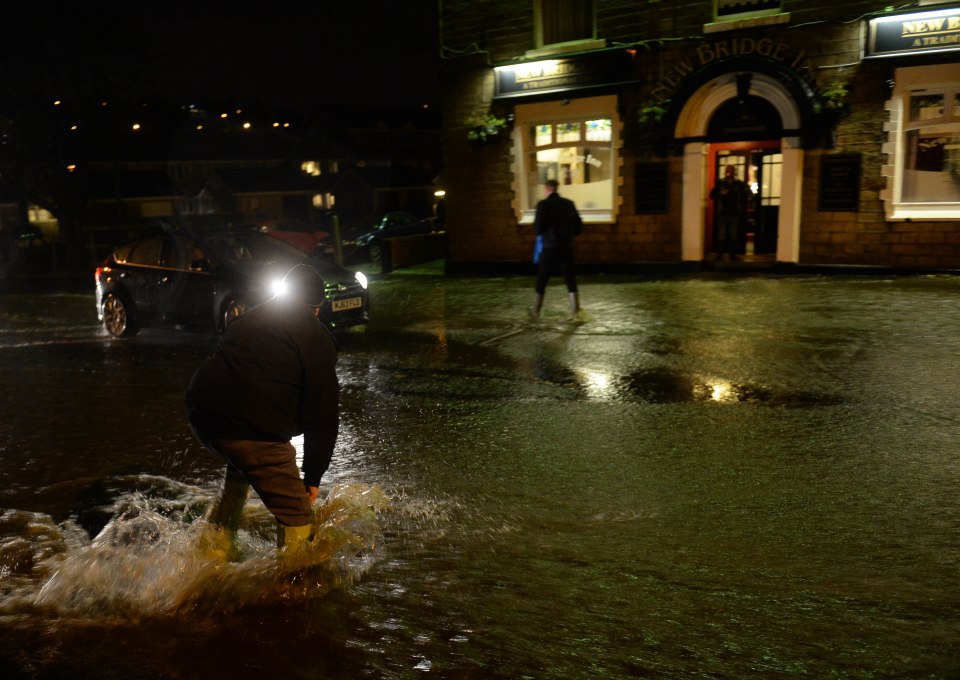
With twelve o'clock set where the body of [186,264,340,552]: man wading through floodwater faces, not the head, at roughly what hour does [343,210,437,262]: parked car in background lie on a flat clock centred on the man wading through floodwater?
The parked car in background is roughly at 11 o'clock from the man wading through floodwater.

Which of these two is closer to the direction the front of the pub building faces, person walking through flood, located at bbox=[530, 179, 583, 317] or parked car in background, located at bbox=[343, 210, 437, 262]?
the person walking through flood

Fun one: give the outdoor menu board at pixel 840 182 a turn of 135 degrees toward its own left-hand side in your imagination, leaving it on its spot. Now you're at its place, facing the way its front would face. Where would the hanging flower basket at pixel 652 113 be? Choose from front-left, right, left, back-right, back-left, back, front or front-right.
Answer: back-left

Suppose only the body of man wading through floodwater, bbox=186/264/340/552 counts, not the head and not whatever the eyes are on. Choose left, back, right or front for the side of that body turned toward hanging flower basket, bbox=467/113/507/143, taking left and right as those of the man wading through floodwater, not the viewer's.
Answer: front

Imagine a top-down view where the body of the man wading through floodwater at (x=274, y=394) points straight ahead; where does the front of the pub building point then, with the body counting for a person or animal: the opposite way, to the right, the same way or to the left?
the opposite way

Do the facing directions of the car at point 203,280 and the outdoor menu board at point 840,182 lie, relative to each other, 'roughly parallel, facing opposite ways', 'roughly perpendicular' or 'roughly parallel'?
roughly perpendicular

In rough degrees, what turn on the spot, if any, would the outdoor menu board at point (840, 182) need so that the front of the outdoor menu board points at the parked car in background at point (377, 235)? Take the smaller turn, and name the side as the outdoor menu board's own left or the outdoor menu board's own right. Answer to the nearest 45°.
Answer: approximately 135° to the outdoor menu board's own right

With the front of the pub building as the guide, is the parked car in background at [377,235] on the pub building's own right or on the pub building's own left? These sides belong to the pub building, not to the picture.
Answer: on the pub building's own right

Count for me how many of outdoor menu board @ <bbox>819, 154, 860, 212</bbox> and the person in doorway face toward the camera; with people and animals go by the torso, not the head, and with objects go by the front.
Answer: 2

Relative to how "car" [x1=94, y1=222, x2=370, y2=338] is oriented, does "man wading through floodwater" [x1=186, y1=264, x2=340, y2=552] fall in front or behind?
in front

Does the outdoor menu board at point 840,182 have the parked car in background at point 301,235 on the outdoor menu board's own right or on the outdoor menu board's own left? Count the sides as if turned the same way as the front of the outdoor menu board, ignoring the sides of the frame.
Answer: on the outdoor menu board's own right

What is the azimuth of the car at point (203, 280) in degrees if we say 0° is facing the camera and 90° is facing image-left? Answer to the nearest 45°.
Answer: approximately 315°

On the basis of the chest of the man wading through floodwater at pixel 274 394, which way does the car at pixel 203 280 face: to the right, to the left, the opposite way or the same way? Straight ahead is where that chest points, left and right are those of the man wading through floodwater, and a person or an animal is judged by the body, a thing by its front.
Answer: to the right

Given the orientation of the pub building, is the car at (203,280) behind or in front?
in front
